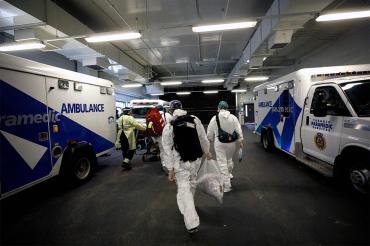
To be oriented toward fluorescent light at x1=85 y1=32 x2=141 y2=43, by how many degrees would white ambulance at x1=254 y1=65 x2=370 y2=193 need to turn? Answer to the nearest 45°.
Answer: approximately 135° to its right

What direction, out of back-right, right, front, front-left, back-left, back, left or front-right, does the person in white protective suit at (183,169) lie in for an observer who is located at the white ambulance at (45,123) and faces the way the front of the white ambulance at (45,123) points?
left

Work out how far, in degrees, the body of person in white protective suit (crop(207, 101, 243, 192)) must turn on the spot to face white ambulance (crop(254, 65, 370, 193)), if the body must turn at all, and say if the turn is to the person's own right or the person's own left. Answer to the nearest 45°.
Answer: approximately 90° to the person's own right

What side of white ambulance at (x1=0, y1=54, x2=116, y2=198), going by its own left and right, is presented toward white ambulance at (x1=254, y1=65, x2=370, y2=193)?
left

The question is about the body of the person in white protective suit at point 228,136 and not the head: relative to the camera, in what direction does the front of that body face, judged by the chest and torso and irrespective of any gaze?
away from the camera

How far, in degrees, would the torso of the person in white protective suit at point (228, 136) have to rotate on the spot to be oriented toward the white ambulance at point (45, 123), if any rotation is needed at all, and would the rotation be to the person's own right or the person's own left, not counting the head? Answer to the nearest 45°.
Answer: approximately 90° to the person's own left

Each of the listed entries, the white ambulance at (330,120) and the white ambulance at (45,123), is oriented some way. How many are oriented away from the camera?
0

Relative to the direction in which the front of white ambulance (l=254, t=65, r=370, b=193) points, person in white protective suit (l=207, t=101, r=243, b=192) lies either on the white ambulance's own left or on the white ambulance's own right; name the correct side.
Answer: on the white ambulance's own right

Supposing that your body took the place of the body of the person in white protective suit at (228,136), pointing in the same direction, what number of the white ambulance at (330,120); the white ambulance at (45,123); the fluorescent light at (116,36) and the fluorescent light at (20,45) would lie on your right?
1

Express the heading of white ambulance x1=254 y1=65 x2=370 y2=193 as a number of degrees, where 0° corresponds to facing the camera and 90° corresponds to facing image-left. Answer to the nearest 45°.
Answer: approximately 315°
